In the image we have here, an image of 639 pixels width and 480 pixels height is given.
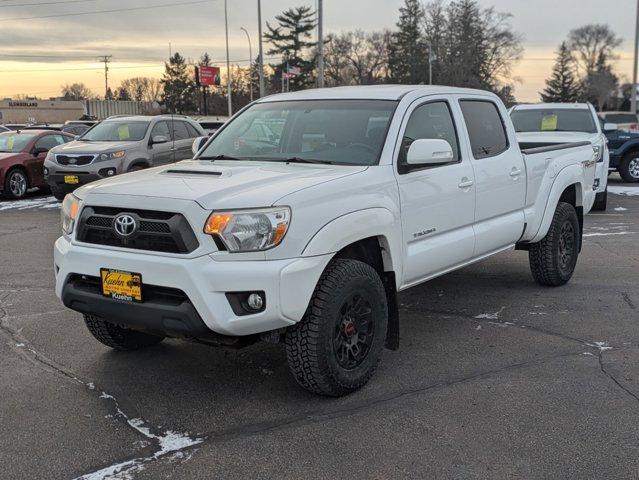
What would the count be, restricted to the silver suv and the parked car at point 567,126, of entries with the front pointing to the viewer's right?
0

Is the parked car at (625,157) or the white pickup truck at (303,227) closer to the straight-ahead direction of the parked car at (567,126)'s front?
the white pickup truck

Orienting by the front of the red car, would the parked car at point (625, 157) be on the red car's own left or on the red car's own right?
on the red car's own left

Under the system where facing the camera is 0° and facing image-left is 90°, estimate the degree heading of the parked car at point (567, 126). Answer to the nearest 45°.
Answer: approximately 0°

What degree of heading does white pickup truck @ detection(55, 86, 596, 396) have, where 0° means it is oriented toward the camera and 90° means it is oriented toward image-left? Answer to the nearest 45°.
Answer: approximately 45°

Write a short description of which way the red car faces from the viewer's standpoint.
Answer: facing the viewer and to the left of the viewer

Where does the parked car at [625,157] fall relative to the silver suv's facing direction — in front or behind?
behind

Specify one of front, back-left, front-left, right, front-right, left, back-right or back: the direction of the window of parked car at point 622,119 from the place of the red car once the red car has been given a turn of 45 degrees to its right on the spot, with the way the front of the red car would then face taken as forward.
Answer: back

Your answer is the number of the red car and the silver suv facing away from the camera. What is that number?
0

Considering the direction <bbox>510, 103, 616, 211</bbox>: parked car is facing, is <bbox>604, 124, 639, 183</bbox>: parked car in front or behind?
behind

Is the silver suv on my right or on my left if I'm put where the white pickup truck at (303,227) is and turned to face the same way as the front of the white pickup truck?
on my right

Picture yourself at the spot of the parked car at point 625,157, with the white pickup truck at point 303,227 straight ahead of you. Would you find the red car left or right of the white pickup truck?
right

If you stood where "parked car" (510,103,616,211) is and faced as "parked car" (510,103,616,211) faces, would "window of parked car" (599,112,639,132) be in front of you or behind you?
behind

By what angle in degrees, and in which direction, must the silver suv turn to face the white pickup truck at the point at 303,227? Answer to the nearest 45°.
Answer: approximately 45° to its left

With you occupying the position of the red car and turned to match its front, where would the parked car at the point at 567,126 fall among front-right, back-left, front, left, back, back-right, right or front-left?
left

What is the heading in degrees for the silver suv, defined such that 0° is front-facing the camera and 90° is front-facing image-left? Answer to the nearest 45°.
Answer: approximately 45°

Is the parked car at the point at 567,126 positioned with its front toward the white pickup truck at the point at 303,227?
yes

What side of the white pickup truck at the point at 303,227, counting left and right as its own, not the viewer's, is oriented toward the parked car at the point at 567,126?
back
